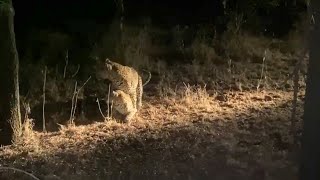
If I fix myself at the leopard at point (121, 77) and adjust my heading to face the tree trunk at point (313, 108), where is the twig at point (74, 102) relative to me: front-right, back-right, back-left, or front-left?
back-right

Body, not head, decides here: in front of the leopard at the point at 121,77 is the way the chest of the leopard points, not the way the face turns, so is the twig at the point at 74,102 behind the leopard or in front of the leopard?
in front

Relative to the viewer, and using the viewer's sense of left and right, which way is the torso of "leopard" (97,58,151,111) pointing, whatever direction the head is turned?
facing to the left of the viewer

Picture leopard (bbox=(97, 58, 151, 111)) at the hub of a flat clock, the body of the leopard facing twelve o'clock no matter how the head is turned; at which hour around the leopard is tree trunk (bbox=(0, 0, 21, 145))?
The tree trunk is roughly at 11 o'clock from the leopard.

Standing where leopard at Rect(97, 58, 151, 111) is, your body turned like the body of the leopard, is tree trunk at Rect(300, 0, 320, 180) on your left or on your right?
on your left

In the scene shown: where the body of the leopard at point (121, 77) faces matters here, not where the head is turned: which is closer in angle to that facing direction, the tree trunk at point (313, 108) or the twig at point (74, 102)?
the twig
